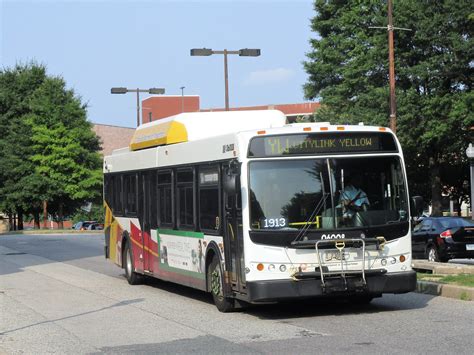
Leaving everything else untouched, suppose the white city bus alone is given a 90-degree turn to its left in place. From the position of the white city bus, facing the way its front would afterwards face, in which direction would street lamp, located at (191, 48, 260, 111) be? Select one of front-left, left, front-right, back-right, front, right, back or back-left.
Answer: front-left

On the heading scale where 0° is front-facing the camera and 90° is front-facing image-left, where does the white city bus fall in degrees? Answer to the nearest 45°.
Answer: approximately 315°
